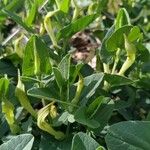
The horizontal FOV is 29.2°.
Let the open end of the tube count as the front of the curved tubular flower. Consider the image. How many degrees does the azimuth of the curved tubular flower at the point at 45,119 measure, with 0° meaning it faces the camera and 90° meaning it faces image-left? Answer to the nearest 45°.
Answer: approximately 270°
